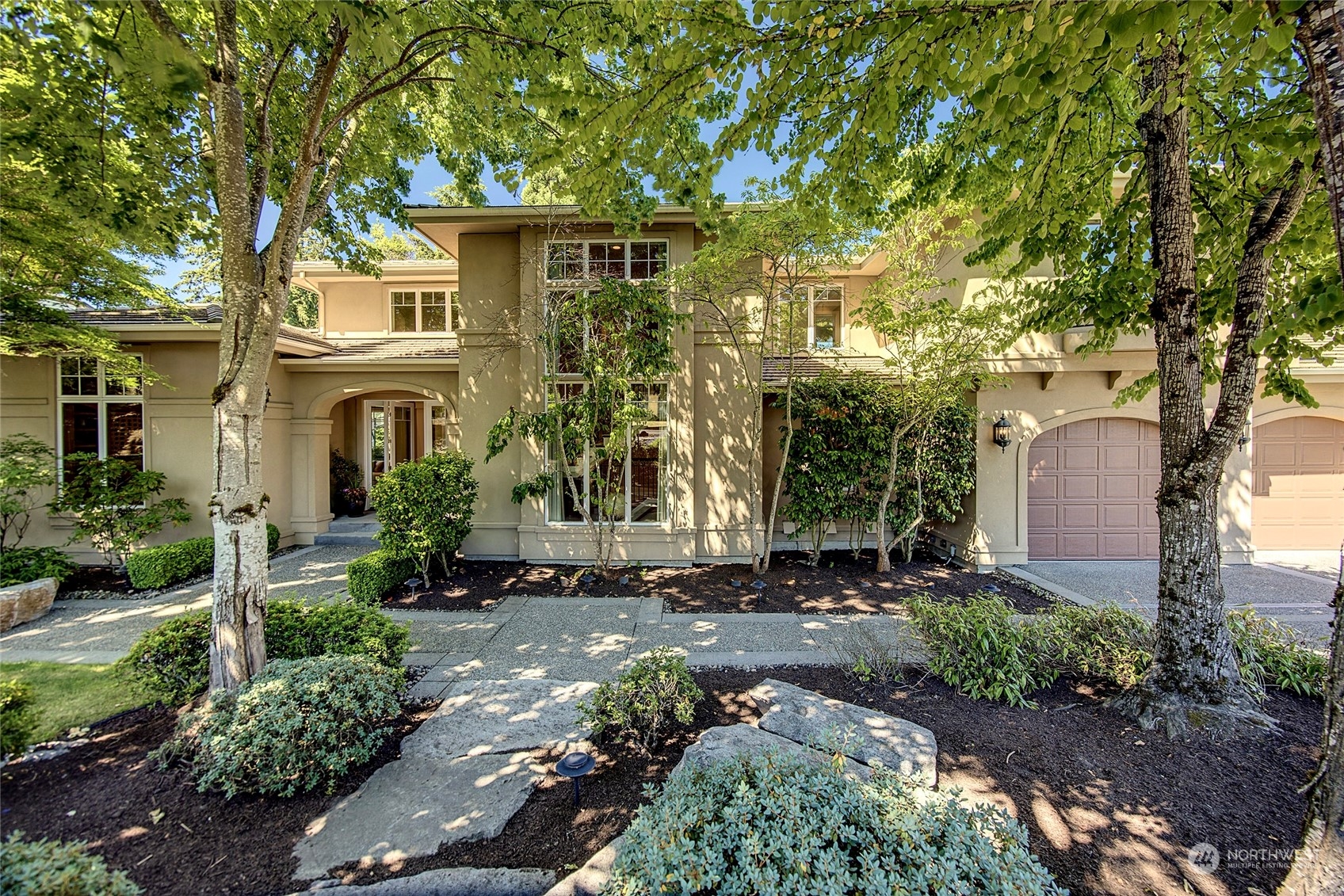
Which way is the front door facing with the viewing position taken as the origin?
facing the viewer

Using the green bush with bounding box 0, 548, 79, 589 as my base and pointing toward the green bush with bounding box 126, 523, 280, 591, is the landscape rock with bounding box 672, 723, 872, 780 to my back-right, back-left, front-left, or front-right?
front-right

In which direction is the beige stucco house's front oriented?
toward the camera

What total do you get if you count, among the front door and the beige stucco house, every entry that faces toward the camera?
2

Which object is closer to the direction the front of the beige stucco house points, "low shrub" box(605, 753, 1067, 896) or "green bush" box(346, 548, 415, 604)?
the low shrub

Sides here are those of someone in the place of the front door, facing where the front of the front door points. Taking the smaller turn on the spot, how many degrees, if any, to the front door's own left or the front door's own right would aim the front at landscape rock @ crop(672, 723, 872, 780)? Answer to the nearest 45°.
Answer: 0° — it already faces it

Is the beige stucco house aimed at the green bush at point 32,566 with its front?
no

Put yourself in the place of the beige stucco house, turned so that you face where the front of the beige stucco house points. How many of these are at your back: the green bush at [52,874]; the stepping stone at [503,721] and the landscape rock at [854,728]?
0

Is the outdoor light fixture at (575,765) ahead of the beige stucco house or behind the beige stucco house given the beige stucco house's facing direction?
ahead

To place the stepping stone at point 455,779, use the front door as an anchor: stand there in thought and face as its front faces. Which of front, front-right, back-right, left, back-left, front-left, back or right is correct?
front

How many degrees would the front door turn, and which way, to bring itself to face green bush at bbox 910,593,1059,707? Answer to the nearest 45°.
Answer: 0° — it already faces it

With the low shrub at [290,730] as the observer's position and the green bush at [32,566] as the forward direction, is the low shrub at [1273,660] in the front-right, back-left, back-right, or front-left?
back-right

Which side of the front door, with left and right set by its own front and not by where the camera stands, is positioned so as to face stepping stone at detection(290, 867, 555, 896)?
front

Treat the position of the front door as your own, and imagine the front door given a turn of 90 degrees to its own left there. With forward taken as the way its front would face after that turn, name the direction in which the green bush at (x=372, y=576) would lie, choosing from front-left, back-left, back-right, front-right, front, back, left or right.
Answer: right

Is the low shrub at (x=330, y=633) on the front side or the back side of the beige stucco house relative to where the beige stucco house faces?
on the front side
